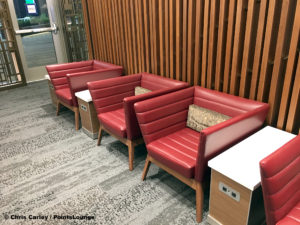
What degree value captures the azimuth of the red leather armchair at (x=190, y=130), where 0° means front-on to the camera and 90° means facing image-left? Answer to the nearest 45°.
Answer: approximately 45°

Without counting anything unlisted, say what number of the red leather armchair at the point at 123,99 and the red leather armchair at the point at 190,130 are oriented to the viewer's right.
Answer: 0

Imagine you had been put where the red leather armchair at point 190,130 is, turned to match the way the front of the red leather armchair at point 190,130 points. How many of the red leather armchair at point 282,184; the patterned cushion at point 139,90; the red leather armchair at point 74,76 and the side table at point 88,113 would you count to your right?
3

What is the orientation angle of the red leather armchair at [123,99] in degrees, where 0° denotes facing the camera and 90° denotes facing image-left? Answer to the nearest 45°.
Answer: approximately 45°

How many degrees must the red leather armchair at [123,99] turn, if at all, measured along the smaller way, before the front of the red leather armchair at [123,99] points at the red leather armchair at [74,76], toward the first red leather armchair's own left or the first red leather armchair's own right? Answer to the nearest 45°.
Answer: approximately 90° to the first red leather armchair's own right

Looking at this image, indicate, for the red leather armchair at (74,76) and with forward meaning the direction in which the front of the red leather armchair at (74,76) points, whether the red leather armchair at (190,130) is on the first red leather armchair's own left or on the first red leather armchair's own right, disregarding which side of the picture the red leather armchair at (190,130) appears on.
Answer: on the first red leather armchair's own left

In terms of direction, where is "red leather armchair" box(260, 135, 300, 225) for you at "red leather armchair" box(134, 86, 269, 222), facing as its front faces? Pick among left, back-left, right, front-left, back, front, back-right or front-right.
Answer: left

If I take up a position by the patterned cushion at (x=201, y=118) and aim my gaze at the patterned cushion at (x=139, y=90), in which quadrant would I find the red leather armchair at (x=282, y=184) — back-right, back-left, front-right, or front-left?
back-left

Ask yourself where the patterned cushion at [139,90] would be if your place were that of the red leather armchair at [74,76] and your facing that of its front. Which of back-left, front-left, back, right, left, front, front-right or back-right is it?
left

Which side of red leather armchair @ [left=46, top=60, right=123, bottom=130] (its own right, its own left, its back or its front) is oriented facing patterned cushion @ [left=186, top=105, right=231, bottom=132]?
left

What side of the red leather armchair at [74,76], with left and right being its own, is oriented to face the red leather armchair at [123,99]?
left

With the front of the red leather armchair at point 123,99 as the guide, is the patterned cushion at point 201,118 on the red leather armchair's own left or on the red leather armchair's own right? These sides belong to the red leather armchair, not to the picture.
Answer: on the red leather armchair's own left

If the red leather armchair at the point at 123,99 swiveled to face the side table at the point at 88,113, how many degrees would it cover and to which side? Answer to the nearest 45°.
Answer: approximately 90° to its right
